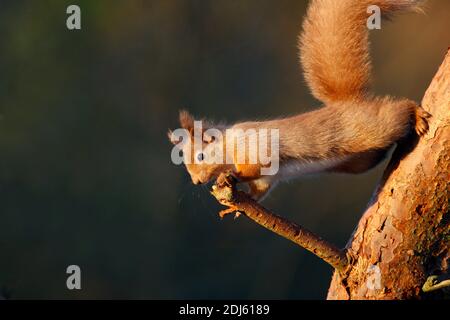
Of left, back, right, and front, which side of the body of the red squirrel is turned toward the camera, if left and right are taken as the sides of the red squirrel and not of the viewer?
left
